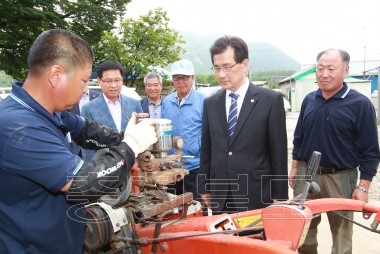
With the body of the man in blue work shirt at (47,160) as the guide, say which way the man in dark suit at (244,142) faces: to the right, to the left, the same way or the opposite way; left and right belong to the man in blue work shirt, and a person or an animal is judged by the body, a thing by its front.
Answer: to the right

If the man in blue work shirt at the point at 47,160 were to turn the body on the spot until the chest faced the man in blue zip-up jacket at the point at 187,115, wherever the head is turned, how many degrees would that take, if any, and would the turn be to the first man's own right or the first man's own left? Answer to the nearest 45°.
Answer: approximately 45° to the first man's own left

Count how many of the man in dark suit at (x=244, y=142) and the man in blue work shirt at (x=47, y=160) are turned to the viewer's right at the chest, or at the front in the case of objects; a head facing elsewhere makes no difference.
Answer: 1

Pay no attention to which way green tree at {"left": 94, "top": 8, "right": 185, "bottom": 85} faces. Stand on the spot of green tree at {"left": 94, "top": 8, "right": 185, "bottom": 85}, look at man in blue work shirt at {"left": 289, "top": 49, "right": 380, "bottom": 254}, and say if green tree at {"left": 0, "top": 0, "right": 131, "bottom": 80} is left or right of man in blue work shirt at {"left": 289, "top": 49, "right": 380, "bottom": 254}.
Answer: right

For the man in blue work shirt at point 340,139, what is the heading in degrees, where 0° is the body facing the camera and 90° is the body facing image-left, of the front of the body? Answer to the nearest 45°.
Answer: approximately 45°

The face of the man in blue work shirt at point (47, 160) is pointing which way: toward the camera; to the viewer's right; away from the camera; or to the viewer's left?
to the viewer's right

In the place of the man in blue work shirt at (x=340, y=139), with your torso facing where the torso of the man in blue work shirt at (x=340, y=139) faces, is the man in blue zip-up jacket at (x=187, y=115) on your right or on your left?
on your right

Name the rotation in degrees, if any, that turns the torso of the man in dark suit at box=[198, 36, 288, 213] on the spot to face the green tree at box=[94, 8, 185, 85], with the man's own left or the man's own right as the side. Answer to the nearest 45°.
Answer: approximately 135° to the man's own right

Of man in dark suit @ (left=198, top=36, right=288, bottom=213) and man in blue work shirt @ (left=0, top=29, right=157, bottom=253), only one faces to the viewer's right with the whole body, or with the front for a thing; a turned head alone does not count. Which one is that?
the man in blue work shirt

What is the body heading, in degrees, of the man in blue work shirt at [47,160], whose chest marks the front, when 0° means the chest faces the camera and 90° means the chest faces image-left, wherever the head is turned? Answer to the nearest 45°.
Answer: approximately 270°
